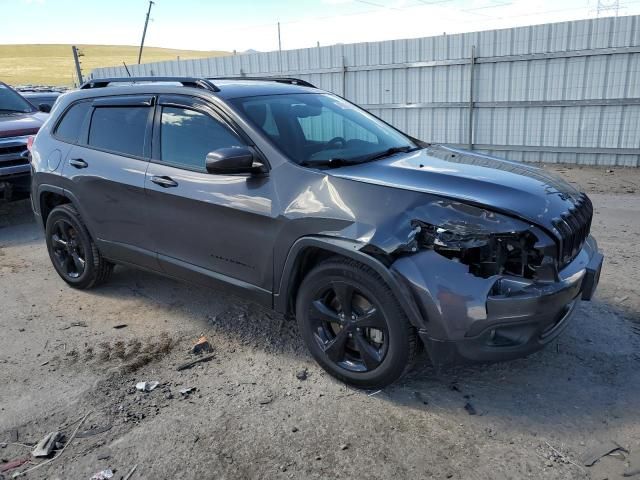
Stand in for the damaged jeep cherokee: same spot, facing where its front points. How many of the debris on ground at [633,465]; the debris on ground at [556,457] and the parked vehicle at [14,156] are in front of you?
2

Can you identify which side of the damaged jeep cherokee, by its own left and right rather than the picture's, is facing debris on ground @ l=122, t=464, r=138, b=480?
right

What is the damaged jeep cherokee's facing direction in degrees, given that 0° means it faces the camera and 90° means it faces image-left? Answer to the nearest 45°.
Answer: approximately 315°

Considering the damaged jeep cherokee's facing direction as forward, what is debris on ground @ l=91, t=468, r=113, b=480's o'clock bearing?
The debris on ground is roughly at 3 o'clock from the damaged jeep cherokee.

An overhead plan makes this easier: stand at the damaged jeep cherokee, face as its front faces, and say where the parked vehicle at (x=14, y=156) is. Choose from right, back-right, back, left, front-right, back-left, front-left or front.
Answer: back

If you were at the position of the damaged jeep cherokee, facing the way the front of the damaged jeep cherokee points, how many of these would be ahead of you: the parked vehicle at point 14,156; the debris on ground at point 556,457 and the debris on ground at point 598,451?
2

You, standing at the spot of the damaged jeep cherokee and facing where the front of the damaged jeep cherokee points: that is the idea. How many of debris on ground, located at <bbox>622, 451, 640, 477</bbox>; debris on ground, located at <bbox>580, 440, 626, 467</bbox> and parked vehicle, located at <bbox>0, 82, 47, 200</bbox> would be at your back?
1

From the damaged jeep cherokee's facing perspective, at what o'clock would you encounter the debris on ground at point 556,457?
The debris on ground is roughly at 12 o'clock from the damaged jeep cherokee.
